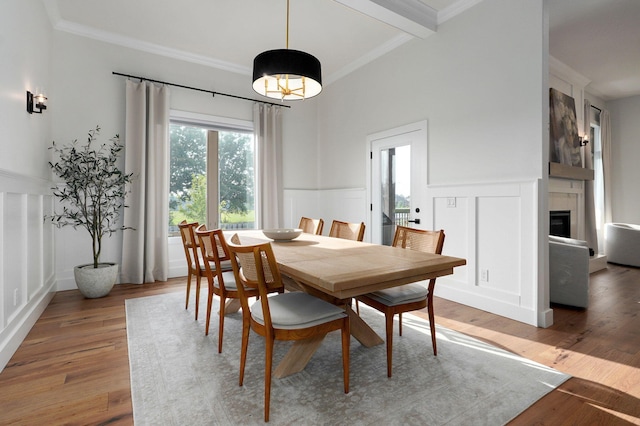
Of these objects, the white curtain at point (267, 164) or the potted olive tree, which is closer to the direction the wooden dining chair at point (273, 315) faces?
the white curtain

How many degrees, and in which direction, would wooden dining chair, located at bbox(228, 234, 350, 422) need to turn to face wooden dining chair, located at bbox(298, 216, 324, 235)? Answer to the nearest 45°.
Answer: approximately 45° to its left

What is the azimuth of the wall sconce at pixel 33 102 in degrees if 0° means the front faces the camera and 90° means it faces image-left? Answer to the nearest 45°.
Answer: approximately 270°

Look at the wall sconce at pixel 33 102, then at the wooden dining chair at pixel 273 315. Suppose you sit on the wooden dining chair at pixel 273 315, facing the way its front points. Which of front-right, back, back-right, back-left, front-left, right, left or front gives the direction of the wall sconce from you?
left

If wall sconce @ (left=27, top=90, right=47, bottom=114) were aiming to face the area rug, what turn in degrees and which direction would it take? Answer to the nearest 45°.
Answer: approximately 45° to its right

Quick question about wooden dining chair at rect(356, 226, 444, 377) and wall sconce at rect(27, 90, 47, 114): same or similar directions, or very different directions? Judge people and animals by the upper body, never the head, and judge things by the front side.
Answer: very different directions

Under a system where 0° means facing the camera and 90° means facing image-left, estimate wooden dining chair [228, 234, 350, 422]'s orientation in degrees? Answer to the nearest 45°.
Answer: approximately 225°

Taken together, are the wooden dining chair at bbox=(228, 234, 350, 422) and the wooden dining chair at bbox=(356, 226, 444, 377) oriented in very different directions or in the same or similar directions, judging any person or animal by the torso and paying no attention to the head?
very different directions

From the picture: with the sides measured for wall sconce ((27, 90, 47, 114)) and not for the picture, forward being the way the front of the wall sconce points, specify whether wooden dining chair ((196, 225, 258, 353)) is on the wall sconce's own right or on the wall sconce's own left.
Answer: on the wall sconce's own right

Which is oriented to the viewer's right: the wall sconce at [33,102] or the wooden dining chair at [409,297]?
the wall sconce

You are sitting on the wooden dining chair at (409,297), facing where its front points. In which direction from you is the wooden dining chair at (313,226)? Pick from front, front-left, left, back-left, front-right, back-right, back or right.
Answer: right

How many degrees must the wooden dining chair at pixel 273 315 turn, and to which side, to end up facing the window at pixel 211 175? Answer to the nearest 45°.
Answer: approximately 45° to its left

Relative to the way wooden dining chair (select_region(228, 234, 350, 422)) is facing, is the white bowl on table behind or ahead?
ahead
